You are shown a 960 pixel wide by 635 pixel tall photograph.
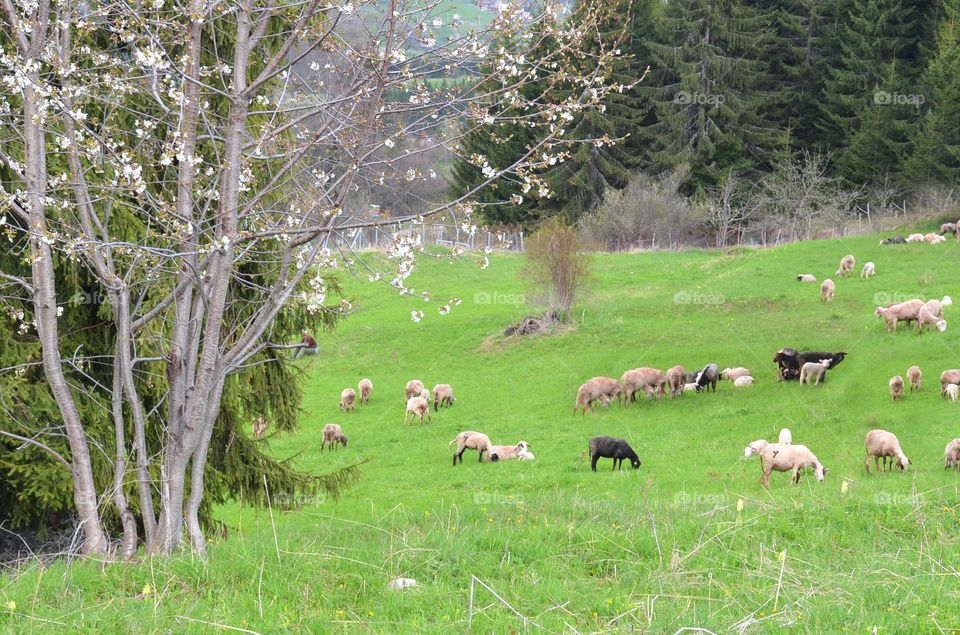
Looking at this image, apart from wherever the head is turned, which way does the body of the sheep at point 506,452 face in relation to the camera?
to the viewer's right

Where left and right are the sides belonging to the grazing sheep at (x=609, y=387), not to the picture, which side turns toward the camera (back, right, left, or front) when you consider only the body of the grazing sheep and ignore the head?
right

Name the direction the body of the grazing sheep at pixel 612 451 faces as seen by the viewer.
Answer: to the viewer's right

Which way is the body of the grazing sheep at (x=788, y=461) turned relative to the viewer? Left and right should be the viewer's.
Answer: facing to the right of the viewer

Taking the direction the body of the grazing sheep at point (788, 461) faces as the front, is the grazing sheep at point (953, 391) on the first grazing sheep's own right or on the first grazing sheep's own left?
on the first grazing sheep's own left
